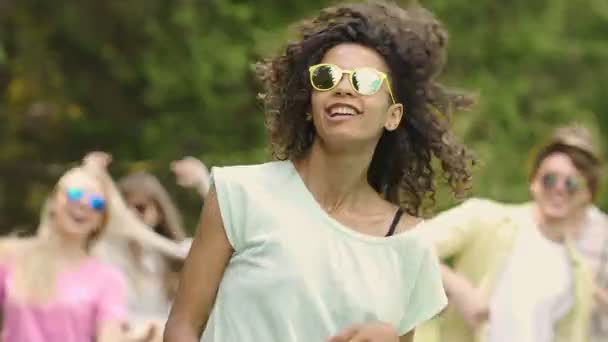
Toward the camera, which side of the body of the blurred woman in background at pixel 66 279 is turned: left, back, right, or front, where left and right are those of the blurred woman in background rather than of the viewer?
front

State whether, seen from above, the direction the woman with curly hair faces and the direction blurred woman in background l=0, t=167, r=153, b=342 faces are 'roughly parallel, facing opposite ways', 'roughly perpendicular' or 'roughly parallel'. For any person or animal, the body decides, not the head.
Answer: roughly parallel

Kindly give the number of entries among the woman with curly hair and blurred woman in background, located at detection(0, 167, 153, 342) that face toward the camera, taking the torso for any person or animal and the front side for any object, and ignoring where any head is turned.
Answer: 2

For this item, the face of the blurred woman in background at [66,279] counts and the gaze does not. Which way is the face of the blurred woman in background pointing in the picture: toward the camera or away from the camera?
toward the camera

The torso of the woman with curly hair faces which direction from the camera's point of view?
toward the camera

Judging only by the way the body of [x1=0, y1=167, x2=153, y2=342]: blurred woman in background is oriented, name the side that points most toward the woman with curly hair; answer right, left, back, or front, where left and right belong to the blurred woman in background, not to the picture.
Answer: front

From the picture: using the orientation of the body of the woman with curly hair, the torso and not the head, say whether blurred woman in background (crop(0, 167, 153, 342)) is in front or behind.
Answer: behind
